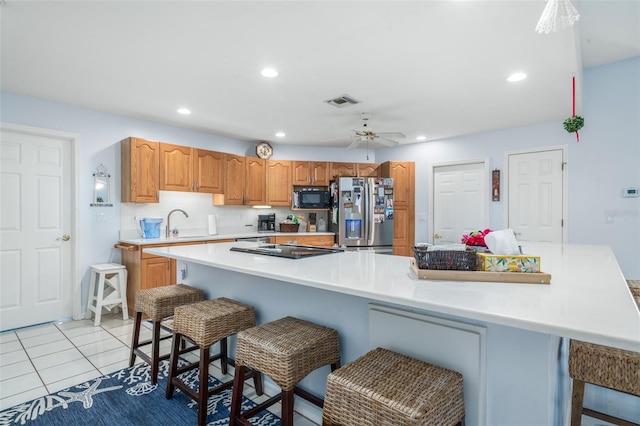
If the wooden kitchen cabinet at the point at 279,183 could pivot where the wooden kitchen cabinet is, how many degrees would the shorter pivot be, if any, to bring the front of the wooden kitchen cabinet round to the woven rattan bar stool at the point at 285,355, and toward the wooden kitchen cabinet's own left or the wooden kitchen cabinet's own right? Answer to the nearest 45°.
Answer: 0° — it already faces it

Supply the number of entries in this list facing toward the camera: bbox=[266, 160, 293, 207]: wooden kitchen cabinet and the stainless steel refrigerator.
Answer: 2

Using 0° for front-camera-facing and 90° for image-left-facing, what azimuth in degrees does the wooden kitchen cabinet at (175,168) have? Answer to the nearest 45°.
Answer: approximately 315°

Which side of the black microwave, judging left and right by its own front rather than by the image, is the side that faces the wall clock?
right

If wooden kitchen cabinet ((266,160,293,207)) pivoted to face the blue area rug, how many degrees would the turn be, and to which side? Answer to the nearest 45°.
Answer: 0° — it already faces it

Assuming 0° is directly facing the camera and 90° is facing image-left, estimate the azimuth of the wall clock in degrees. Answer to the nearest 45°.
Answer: approximately 0°

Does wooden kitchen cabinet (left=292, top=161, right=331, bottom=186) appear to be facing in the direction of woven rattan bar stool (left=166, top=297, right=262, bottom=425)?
yes

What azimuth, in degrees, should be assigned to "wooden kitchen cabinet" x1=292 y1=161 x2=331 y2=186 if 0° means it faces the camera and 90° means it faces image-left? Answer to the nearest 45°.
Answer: approximately 0°

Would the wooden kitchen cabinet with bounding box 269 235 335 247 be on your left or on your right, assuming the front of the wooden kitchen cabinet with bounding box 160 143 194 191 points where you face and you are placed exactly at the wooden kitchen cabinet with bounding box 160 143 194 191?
on your left

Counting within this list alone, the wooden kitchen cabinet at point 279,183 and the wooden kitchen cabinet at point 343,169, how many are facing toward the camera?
2

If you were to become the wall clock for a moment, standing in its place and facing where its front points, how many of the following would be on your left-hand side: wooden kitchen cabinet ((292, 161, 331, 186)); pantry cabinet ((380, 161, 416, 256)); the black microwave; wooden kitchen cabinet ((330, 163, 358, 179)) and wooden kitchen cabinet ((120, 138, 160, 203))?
4

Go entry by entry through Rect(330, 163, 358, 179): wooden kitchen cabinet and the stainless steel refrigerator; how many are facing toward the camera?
2
